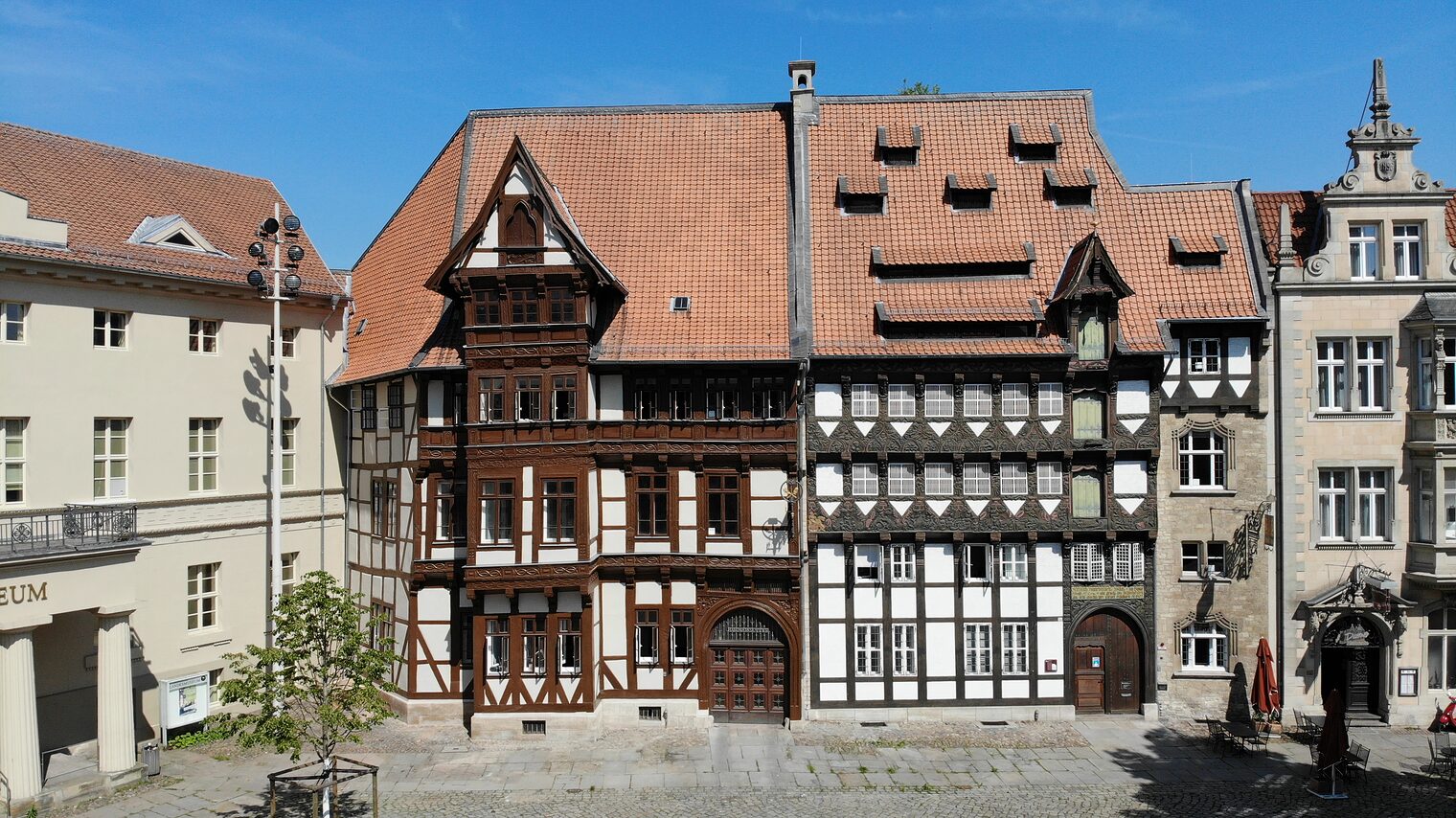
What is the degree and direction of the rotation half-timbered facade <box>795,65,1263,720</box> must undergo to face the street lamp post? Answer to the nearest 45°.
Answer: approximately 90° to its right

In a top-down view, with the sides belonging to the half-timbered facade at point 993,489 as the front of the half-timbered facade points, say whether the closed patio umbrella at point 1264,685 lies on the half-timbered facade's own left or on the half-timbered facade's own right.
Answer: on the half-timbered facade's own left

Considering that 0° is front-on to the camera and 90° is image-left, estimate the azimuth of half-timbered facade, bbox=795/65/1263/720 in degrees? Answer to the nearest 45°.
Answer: approximately 0°

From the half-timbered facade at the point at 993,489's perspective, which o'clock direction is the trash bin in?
The trash bin is roughly at 2 o'clock from the half-timbered facade.
